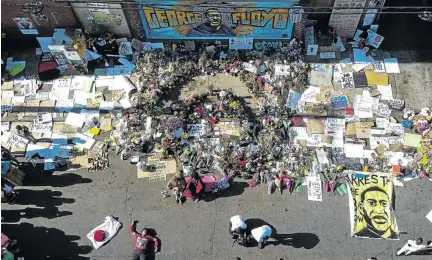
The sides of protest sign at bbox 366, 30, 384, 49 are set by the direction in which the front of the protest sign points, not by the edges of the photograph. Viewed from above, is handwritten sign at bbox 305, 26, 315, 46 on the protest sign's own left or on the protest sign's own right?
on the protest sign's own right

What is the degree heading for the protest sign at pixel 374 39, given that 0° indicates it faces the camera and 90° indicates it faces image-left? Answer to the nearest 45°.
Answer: approximately 0°

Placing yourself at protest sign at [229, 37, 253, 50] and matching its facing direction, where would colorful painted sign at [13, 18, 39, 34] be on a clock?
The colorful painted sign is roughly at 3 o'clock from the protest sign.

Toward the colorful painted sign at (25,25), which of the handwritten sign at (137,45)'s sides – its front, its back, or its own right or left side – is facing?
right

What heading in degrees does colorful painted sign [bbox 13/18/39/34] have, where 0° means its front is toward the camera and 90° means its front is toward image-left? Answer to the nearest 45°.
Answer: approximately 0°

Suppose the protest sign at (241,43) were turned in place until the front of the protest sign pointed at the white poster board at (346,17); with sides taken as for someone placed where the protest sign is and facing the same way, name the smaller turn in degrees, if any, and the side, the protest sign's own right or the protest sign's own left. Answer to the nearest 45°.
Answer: approximately 90° to the protest sign's own left
